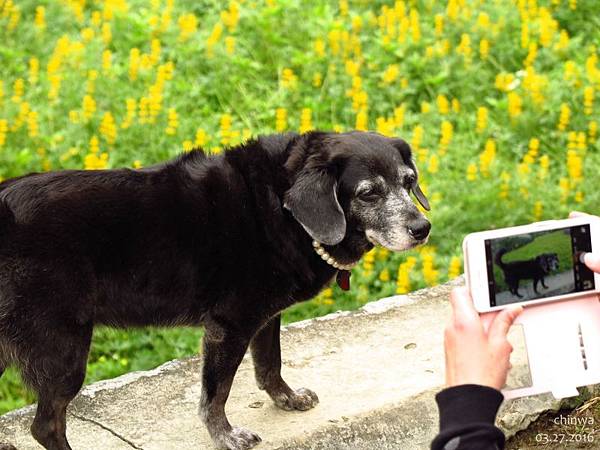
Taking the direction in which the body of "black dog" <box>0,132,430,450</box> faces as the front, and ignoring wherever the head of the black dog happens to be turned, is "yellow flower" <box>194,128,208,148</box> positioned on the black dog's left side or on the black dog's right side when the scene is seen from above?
on the black dog's left side

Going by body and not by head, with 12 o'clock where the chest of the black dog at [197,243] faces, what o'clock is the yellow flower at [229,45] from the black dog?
The yellow flower is roughly at 9 o'clock from the black dog.

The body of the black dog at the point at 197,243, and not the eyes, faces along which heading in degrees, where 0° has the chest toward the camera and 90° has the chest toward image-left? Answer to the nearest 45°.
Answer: approximately 270°

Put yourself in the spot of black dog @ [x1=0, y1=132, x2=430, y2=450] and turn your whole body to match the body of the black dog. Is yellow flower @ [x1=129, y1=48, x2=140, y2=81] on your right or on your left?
on your left

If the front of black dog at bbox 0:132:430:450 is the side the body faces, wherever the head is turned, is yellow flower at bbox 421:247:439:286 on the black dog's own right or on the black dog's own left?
on the black dog's own left

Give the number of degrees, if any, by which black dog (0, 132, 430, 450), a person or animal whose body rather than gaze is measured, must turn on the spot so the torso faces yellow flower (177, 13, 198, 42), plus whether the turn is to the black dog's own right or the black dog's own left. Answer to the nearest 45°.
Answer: approximately 90° to the black dog's own left

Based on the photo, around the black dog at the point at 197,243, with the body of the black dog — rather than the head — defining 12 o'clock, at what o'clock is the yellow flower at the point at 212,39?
The yellow flower is roughly at 9 o'clock from the black dog.

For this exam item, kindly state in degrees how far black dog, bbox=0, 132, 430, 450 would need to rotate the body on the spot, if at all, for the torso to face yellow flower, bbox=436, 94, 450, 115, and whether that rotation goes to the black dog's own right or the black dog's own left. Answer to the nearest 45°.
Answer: approximately 45° to the black dog's own left

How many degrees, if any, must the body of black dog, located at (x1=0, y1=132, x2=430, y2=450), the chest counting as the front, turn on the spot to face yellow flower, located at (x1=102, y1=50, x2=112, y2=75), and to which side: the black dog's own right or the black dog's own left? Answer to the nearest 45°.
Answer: approximately 90° to the black dog's own left

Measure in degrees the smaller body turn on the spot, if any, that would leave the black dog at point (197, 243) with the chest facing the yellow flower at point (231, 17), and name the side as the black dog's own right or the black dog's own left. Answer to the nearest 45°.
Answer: approximately 90° to the black dog's own left

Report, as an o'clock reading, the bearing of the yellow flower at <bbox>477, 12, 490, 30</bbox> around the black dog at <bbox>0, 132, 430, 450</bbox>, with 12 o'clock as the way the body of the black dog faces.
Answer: The yellow flower is roughly at 10 o'clock from the black dog.
